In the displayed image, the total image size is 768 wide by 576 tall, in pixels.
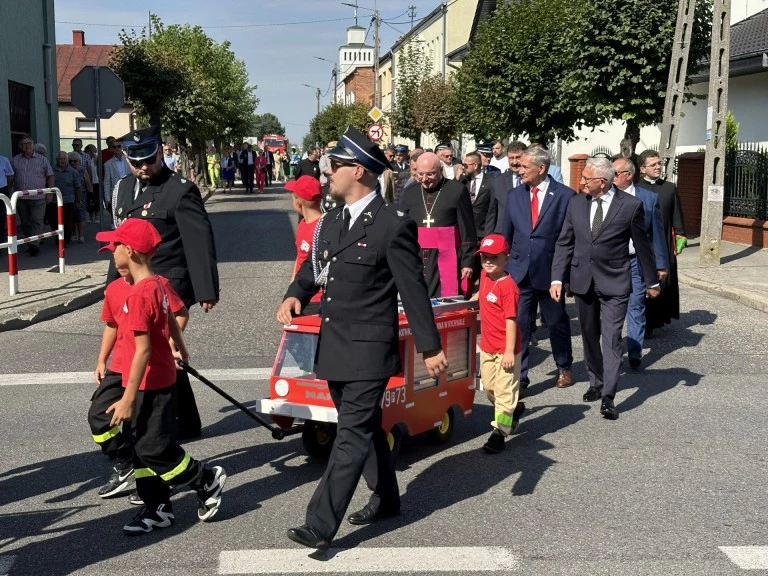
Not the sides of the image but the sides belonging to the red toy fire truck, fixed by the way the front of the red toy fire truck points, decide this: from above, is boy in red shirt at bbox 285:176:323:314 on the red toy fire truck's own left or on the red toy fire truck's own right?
on the red toy fire truck's own right

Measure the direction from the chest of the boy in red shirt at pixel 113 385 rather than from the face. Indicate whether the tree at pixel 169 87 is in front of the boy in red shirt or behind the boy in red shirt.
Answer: behind

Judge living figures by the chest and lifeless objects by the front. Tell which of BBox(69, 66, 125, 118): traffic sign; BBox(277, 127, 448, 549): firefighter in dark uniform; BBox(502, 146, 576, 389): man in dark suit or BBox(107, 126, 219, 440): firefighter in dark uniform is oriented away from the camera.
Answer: the traffic sign

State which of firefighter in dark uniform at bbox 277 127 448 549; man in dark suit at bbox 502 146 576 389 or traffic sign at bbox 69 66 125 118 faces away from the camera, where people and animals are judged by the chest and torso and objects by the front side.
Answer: the traffic sign

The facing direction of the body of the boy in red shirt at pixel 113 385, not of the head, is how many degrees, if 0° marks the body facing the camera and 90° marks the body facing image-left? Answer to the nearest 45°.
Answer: approximately 45°

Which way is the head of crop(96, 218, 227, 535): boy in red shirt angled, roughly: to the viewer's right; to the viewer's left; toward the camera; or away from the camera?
to the viewer's left

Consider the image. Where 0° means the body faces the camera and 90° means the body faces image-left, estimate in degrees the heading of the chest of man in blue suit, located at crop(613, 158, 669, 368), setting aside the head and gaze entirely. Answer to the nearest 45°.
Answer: approximately 45°

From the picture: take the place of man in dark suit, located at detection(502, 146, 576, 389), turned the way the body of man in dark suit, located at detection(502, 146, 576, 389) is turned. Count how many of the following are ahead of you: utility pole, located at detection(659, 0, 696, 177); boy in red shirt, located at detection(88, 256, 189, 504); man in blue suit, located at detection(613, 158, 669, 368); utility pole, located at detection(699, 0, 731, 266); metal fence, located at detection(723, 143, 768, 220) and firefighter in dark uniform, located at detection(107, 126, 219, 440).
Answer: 2

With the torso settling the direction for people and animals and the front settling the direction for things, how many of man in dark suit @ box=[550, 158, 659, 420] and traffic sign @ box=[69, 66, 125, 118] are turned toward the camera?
1
